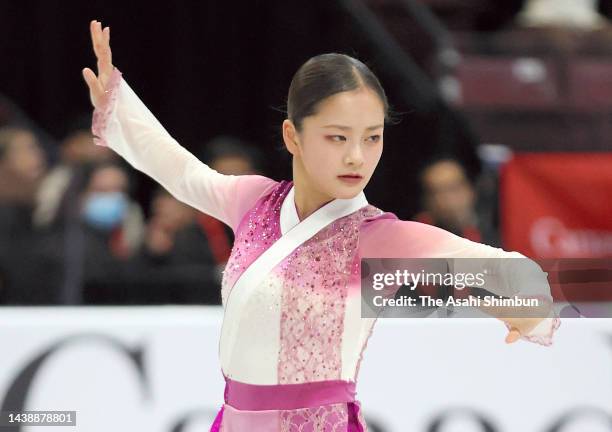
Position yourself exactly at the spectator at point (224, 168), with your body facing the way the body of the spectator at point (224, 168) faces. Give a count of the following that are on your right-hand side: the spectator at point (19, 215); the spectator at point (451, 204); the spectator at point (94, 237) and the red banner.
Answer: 2

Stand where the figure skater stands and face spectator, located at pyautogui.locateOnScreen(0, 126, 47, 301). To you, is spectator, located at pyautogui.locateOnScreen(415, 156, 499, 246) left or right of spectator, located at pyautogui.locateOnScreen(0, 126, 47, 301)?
right

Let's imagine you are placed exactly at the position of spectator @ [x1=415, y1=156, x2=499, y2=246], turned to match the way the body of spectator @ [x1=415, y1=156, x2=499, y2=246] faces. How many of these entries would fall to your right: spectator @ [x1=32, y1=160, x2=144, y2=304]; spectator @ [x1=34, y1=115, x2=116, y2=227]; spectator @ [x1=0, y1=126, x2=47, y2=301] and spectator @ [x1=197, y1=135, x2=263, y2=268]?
4

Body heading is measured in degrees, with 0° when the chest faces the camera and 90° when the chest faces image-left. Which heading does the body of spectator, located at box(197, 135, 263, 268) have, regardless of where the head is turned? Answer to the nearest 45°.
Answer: approximately 0°

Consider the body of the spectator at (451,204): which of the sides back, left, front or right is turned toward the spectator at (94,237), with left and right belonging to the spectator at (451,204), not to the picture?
right

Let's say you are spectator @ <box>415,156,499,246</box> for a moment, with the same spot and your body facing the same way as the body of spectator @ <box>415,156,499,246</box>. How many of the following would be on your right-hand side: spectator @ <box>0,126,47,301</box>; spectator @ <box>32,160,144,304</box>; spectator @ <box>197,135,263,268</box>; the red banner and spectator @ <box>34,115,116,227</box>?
4

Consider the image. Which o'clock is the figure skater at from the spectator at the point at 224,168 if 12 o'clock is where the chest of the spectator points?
The figure skater is roughly at 12 o'clock from the spectator.

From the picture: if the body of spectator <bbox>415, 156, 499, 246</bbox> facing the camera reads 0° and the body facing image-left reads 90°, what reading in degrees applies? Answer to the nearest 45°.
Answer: approximately 0°

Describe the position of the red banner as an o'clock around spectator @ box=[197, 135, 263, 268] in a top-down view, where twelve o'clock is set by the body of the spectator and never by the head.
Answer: The red banner is roughly at 9 o'clock from the spectator.

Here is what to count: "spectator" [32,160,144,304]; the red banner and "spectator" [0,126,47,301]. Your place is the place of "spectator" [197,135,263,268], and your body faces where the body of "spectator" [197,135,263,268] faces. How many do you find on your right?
2

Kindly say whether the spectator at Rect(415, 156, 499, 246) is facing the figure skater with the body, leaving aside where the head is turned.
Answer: yes

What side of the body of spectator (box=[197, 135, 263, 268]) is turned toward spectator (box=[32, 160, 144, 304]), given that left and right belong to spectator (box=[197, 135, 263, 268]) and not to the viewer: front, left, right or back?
right

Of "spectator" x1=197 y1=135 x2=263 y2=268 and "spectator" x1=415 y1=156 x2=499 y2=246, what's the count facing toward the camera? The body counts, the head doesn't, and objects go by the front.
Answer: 2
